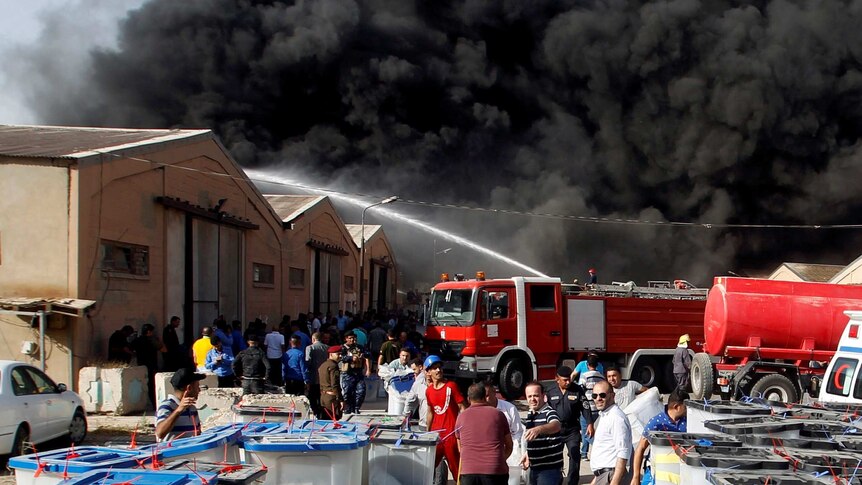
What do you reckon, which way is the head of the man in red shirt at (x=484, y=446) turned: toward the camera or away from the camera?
away from the camera

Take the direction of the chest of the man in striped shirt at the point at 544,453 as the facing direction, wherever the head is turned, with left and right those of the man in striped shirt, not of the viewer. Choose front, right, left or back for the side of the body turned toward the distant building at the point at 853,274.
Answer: back

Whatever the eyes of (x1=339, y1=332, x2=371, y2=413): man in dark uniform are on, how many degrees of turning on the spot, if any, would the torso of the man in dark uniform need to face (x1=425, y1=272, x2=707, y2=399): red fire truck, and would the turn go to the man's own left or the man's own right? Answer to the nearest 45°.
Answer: approximately 135° to the man's own left

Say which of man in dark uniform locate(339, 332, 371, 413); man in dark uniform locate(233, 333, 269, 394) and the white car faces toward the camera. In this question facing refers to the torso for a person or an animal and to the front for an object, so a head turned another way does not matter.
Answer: man in dark uniform locate(339, 332, 371, 413)

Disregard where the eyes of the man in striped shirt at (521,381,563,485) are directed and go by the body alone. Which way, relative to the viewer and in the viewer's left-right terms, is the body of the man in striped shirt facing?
facing the viewer and to the left of the viewer

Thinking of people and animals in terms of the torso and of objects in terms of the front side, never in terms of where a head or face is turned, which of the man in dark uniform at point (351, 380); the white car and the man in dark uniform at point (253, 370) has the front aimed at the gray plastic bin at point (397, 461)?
the man in dark uniform at point (351, 380)

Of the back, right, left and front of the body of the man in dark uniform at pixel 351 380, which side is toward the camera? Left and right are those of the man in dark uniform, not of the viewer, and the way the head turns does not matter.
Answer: front

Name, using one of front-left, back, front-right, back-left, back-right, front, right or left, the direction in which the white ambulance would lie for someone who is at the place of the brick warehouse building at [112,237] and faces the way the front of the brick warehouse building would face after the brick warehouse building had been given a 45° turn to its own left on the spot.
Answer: front-right

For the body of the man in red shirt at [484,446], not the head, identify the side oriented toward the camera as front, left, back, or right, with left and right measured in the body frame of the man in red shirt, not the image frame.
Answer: back

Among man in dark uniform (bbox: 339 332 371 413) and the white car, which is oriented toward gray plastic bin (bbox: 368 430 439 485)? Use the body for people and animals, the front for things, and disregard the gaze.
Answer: the man in dark uniform

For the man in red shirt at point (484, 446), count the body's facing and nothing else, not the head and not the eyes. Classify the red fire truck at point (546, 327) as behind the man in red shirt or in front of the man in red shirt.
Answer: in front

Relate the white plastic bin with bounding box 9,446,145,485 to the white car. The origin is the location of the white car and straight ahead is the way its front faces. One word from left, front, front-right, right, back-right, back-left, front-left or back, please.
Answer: back-right

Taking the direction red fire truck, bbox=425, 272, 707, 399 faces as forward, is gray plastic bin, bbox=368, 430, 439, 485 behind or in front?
in front
